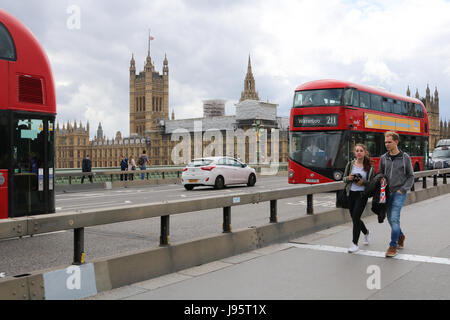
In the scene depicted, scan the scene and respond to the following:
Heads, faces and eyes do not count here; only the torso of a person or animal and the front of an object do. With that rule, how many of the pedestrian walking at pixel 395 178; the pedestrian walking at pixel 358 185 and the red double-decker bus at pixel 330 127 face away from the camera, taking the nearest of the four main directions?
0

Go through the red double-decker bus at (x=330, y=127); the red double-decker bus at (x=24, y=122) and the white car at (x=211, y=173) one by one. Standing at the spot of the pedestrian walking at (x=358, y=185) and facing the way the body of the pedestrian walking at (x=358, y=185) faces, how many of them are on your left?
0

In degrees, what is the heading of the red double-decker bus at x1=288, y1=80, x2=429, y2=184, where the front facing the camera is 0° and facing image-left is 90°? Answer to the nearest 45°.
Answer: approximately 45°

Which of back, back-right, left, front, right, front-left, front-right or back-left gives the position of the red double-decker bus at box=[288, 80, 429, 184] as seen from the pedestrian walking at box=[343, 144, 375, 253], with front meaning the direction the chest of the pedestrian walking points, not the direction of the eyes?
back-right

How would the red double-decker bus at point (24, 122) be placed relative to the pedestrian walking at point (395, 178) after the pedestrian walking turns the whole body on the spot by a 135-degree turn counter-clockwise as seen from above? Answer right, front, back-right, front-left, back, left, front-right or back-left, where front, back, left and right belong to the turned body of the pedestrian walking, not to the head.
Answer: back

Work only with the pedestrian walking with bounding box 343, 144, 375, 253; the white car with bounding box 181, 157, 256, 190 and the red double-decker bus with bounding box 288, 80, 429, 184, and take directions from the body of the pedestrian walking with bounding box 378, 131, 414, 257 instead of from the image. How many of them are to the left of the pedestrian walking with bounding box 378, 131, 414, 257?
0

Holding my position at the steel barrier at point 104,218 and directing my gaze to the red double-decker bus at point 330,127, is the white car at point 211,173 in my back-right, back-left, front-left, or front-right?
front-left

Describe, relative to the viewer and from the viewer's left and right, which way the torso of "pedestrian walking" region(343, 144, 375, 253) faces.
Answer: facing the viewer and to the left of the viewer

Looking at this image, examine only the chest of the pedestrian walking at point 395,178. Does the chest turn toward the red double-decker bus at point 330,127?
no

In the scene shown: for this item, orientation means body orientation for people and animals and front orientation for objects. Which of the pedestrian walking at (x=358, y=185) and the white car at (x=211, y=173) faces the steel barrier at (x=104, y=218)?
the pedestrian walking

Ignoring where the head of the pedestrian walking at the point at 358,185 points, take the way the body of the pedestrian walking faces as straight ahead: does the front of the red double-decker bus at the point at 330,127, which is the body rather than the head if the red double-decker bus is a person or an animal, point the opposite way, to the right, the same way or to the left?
the same way

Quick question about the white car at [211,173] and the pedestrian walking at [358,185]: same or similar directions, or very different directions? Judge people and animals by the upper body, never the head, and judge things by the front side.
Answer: very different directions

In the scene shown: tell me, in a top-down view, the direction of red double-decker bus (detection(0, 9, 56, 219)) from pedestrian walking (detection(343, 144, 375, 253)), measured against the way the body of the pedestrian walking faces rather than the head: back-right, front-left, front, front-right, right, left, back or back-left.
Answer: front-right

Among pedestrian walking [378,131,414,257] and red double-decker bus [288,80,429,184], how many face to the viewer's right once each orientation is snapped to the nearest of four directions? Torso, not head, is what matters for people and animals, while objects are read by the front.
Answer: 0

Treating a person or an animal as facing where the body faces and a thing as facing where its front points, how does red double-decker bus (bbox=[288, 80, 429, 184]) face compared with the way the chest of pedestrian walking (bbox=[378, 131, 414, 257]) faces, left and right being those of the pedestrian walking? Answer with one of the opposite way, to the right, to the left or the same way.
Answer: the same way

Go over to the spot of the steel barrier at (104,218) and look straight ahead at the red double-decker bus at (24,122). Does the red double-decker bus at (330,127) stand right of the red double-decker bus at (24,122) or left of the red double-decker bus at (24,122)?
right

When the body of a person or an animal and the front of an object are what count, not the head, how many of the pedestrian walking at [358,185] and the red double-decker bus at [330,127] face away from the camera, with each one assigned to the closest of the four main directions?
0

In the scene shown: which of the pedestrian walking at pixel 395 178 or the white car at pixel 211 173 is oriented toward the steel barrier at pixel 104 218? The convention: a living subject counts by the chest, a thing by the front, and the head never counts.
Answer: the pedestrian walking

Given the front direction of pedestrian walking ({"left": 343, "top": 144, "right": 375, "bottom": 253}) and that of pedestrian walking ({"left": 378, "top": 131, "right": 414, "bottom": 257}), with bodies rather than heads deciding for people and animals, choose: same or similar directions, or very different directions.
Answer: same or similar directions
